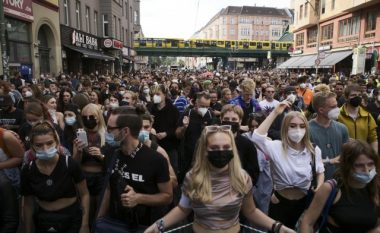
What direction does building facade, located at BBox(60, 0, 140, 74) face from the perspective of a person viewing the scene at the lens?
facing the viewer and to the right of the viewer

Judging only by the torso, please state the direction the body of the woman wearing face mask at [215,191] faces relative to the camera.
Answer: toward the camera

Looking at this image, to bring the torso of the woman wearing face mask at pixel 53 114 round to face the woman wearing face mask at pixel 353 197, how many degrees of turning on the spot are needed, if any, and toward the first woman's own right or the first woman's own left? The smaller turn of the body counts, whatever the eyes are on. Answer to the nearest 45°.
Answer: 0° — they already face them

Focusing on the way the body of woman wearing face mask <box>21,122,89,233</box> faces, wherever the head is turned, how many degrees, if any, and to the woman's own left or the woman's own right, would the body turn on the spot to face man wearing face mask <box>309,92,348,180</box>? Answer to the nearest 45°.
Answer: approximately 90° to the woman's own left

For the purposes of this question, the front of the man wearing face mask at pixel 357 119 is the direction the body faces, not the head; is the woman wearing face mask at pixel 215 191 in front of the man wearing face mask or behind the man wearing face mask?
in front

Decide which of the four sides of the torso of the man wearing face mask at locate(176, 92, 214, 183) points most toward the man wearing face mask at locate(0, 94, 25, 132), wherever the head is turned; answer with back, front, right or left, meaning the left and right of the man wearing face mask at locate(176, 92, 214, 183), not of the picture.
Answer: right

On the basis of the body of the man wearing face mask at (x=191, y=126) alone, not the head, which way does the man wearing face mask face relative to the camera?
toward the camera

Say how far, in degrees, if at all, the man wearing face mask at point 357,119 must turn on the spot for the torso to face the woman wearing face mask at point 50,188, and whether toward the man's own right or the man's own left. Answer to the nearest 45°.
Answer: approximately 45° to the man's own right

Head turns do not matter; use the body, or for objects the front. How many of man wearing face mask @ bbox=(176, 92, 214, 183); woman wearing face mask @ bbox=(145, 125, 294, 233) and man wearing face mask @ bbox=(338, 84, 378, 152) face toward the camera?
3

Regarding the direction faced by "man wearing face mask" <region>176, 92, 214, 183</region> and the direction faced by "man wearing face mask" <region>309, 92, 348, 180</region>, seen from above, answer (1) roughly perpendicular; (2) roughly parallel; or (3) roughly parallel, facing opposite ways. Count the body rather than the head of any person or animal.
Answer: roughly parallel
